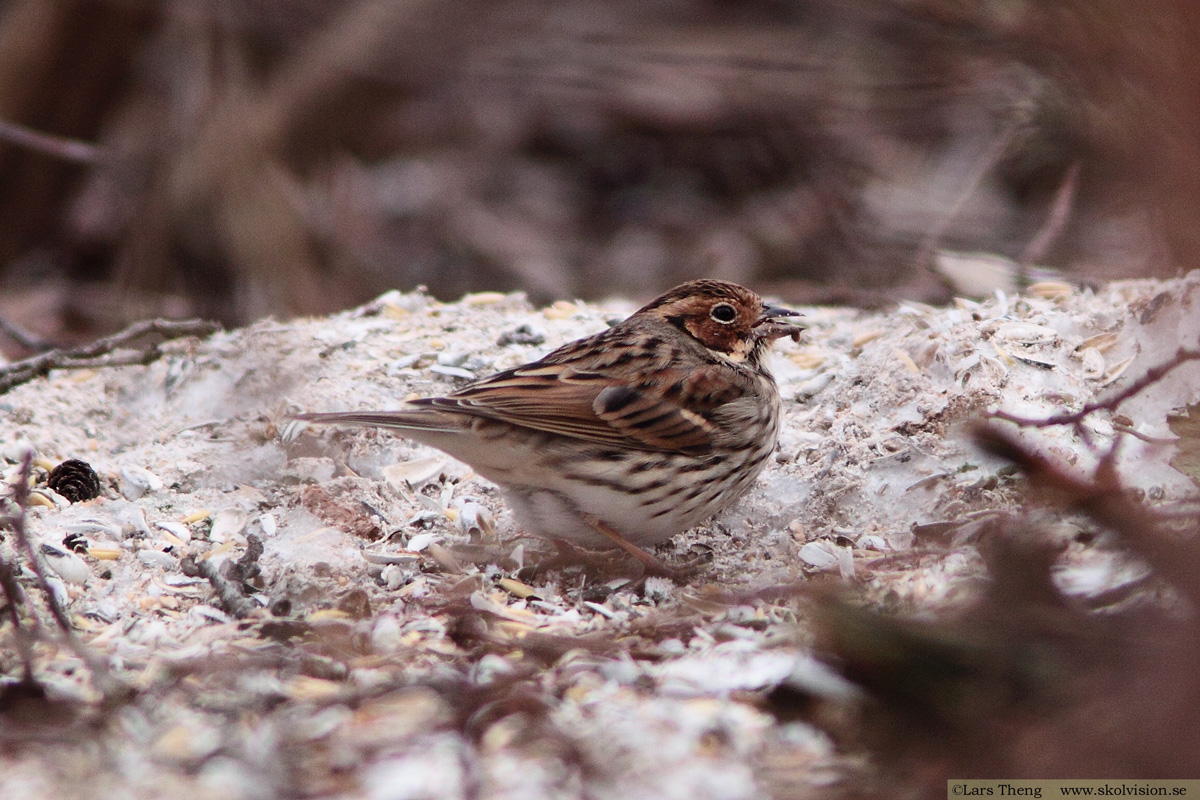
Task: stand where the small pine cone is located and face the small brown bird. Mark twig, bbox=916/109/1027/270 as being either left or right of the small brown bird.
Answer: left

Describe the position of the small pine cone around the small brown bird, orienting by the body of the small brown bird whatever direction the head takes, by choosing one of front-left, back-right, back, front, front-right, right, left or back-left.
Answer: back

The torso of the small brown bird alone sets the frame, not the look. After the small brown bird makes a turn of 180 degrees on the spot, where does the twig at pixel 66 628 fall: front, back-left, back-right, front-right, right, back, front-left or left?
front-left

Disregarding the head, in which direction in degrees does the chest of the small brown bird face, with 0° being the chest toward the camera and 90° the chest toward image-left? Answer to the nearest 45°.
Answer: approximately 270°

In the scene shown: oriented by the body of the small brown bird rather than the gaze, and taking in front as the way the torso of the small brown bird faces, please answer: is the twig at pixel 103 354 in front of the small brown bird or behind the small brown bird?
behind

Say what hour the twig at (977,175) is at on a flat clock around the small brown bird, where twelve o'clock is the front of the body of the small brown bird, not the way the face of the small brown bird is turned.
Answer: The twig is roughly at 10 o'clock from the small brown bird.

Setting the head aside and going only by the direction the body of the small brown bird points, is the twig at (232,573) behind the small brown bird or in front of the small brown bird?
behind
